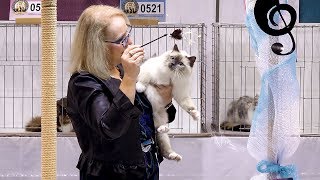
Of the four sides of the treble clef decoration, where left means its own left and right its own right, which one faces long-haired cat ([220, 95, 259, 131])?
back

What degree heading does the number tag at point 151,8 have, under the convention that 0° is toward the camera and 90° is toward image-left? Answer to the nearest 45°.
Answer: approximately 0°

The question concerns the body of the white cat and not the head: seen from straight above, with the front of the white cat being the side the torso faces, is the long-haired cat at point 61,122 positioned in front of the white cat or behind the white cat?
behind
